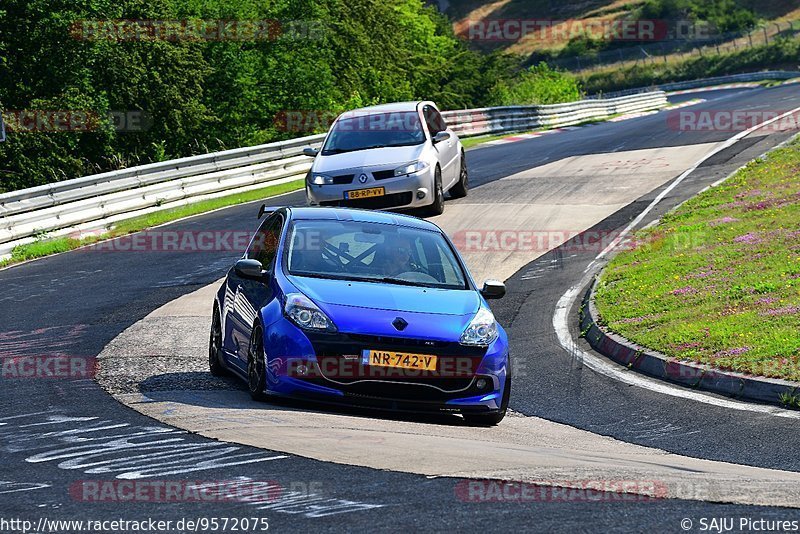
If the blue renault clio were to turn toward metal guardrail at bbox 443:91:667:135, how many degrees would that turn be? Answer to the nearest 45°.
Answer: approximately 180°

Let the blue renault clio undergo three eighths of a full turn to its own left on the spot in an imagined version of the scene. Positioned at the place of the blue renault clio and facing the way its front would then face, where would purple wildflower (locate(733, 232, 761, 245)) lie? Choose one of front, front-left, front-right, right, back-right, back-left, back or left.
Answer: front

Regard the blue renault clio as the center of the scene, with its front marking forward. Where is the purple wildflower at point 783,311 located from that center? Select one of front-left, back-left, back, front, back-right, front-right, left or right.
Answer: back-left

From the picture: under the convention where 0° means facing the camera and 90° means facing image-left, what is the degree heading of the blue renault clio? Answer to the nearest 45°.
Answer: approximately 0°

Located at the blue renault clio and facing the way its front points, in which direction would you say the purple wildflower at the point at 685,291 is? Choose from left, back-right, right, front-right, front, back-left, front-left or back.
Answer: back-left

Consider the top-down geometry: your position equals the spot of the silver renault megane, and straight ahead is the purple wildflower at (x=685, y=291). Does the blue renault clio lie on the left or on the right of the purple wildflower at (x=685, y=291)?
right

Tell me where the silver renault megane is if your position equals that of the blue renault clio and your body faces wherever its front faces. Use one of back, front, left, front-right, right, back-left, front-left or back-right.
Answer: back
